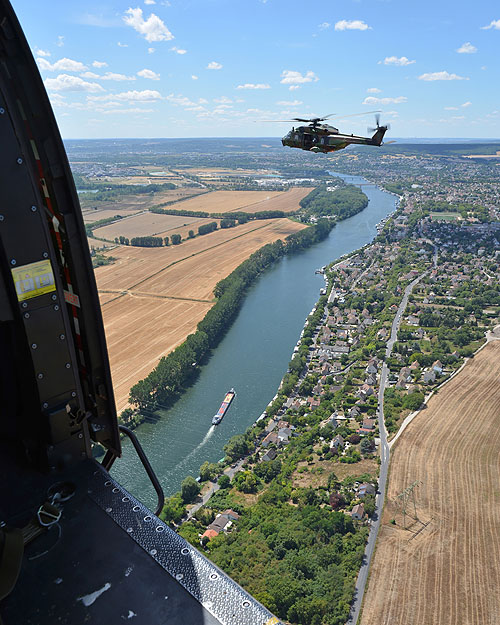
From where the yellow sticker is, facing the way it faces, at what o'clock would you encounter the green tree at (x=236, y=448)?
The green tree is roughly at 7 o'clock from the yellow sticker.

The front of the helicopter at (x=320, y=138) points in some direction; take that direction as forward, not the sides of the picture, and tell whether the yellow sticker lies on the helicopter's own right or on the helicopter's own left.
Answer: on the helicopter's own left

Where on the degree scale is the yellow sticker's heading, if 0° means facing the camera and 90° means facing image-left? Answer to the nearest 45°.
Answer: approximately 0°

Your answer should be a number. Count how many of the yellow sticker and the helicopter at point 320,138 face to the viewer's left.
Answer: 1

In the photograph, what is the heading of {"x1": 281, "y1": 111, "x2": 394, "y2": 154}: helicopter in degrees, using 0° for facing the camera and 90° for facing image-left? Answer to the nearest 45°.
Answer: approximately 90°

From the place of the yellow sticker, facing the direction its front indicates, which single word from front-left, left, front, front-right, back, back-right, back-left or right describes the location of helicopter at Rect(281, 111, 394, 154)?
back-left
